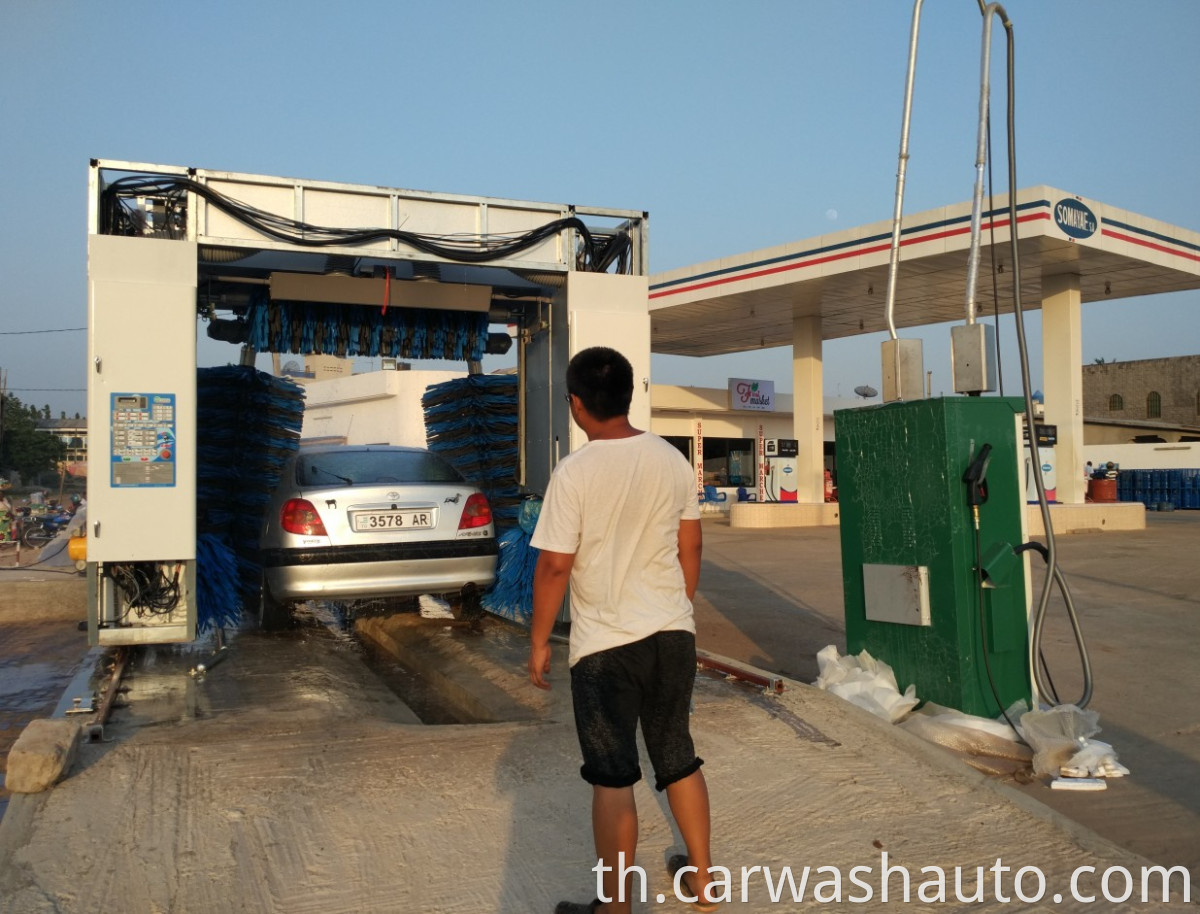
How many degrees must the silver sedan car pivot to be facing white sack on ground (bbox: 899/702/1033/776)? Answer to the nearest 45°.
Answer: approximately 135° to its right

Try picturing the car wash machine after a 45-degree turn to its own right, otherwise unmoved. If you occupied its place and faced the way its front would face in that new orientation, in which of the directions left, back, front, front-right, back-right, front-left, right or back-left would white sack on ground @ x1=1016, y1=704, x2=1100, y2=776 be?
left

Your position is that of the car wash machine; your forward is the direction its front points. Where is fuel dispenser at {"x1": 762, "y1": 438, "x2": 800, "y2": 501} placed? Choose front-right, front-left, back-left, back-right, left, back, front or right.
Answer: back-left

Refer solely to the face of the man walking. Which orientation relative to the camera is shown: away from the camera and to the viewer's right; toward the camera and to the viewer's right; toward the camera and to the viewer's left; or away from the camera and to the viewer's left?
away from the camera and to the viewer's left

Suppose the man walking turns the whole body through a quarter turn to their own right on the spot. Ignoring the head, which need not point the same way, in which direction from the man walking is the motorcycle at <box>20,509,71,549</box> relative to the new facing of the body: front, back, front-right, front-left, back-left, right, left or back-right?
left

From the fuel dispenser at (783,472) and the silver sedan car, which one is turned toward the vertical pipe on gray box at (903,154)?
the fuel dispenser

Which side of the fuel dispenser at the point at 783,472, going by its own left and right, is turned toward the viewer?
front

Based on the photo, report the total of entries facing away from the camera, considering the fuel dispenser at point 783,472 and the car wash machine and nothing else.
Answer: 0

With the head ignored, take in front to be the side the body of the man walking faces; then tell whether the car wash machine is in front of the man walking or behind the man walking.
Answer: in front

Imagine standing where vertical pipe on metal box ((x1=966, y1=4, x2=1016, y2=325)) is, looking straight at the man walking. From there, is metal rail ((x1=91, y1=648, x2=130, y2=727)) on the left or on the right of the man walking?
right

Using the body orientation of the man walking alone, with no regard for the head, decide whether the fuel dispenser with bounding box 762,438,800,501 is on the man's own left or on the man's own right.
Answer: on the man's own right

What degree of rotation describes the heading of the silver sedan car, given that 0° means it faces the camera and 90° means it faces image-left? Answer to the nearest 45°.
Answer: approximately 180°

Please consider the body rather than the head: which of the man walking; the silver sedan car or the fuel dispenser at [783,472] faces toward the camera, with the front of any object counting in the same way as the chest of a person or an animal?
the fuel dispenser

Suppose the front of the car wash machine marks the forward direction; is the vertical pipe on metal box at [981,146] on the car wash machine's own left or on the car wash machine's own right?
on the car wash machine's own left

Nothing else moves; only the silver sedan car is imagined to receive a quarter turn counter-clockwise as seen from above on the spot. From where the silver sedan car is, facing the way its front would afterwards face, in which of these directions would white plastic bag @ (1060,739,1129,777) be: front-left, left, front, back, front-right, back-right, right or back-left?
back-left

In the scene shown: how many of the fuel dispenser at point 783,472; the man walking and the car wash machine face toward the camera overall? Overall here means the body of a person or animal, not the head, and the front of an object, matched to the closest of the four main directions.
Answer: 2

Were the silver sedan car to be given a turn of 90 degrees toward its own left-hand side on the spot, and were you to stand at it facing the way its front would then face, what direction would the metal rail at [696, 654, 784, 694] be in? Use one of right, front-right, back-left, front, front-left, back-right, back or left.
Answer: back-left

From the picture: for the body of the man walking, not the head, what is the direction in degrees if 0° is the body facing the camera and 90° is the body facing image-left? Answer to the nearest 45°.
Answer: approximately 135°

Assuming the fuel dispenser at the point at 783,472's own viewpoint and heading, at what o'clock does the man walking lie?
The man walking is roughly at 12 o'clock from the fuel dispenser.

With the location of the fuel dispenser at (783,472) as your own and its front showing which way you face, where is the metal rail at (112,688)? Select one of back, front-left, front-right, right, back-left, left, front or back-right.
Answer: front
